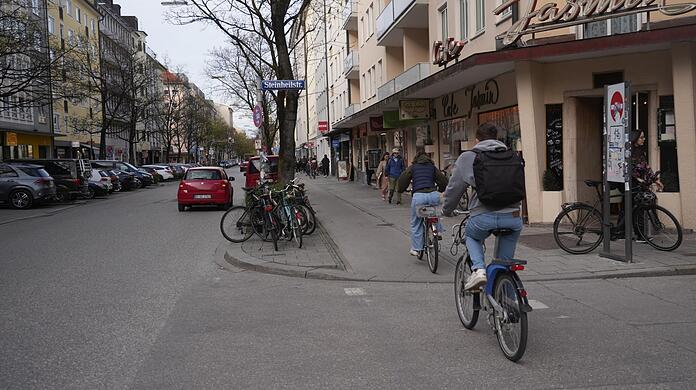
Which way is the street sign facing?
toward the camera

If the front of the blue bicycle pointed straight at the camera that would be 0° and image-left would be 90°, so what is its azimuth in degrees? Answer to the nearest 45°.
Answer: approximately 135°

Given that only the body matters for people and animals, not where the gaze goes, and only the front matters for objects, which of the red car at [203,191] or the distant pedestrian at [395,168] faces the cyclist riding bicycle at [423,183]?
the distant pedestrian

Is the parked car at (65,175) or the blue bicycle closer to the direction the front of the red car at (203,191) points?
the parked car

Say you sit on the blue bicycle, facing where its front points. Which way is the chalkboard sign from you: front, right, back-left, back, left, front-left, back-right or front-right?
front-right

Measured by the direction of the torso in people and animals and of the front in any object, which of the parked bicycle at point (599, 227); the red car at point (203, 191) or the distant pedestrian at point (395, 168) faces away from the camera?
the red car

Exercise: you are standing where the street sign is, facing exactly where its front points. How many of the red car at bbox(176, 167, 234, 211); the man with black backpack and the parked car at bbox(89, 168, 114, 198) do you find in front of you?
1

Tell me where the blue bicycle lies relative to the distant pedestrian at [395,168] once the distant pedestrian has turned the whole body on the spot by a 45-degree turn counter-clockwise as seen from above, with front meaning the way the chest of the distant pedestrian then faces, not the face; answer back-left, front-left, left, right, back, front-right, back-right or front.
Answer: front-right

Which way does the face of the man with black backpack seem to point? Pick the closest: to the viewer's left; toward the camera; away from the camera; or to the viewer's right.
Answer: away from the camera

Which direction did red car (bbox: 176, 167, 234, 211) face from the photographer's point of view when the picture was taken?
facing away from the viewer
